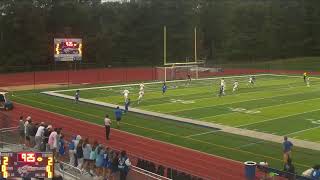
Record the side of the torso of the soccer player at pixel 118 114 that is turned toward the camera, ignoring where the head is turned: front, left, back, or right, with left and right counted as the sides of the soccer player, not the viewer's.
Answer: back

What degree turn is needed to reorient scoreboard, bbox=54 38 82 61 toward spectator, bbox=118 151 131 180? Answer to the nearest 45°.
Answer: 0° — it already faces them

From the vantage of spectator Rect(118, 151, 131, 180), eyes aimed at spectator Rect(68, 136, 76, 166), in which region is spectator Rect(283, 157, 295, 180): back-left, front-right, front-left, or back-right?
back-right
